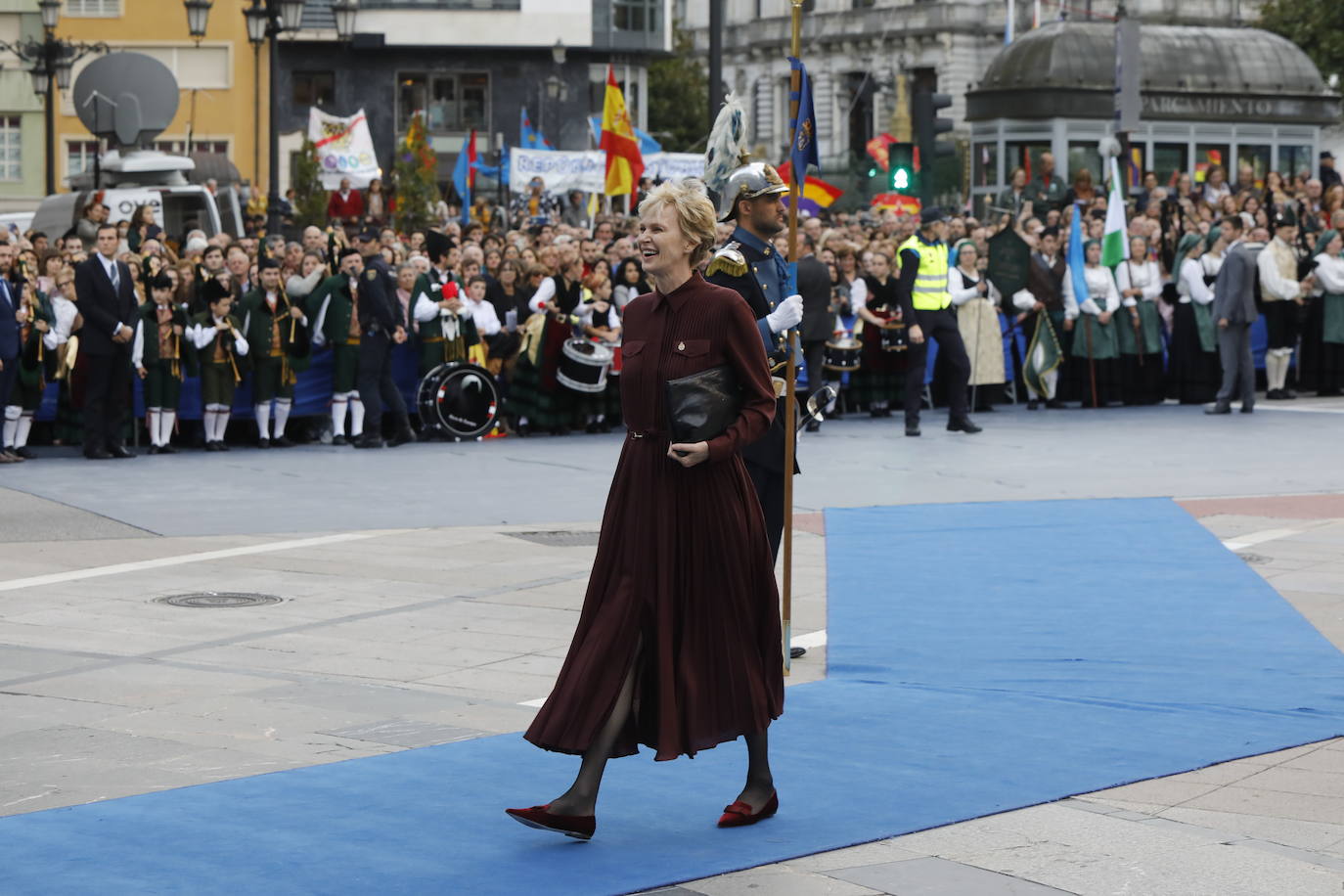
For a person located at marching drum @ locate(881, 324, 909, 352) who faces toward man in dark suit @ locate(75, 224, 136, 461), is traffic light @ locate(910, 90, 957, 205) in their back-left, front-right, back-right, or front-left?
back-right

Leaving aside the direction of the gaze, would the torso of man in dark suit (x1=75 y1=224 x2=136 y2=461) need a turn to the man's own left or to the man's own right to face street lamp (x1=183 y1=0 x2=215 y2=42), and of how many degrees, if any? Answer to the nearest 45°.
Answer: approximately 135° to the man's own left

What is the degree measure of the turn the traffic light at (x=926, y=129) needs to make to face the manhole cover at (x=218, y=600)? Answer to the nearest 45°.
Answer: approximately 90° to its right

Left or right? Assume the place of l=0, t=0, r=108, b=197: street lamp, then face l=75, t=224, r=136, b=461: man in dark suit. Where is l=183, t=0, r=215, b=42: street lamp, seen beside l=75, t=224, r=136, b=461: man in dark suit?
left

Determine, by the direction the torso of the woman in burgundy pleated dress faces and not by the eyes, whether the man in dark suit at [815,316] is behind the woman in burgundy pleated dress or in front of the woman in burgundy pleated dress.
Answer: behind

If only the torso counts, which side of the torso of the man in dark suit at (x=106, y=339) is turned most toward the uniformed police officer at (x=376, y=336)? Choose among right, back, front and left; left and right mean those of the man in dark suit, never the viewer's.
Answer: left

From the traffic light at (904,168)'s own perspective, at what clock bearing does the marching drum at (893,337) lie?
The marching drum is roughly at 12 o'clock from the traffic light.

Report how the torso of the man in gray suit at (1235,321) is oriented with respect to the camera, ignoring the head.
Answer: to the viewer's left
